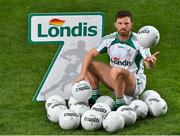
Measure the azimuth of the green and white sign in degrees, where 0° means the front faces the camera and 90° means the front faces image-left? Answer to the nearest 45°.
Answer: approximately 0°

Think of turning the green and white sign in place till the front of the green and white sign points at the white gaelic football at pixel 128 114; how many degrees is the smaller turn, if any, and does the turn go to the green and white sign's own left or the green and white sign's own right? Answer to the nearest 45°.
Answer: approximately 45° to the green and white sign's own left

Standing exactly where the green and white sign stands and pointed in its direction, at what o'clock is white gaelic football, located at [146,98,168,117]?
The white gaelic football is roughly at 10 o'clock from the green and white sign.
